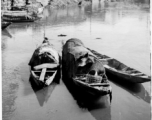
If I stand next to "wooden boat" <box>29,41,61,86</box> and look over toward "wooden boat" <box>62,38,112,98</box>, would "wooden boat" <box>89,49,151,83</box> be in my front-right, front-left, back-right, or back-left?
front-left

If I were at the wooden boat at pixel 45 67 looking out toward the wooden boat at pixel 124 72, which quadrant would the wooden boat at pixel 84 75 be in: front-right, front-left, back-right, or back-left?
front-right
